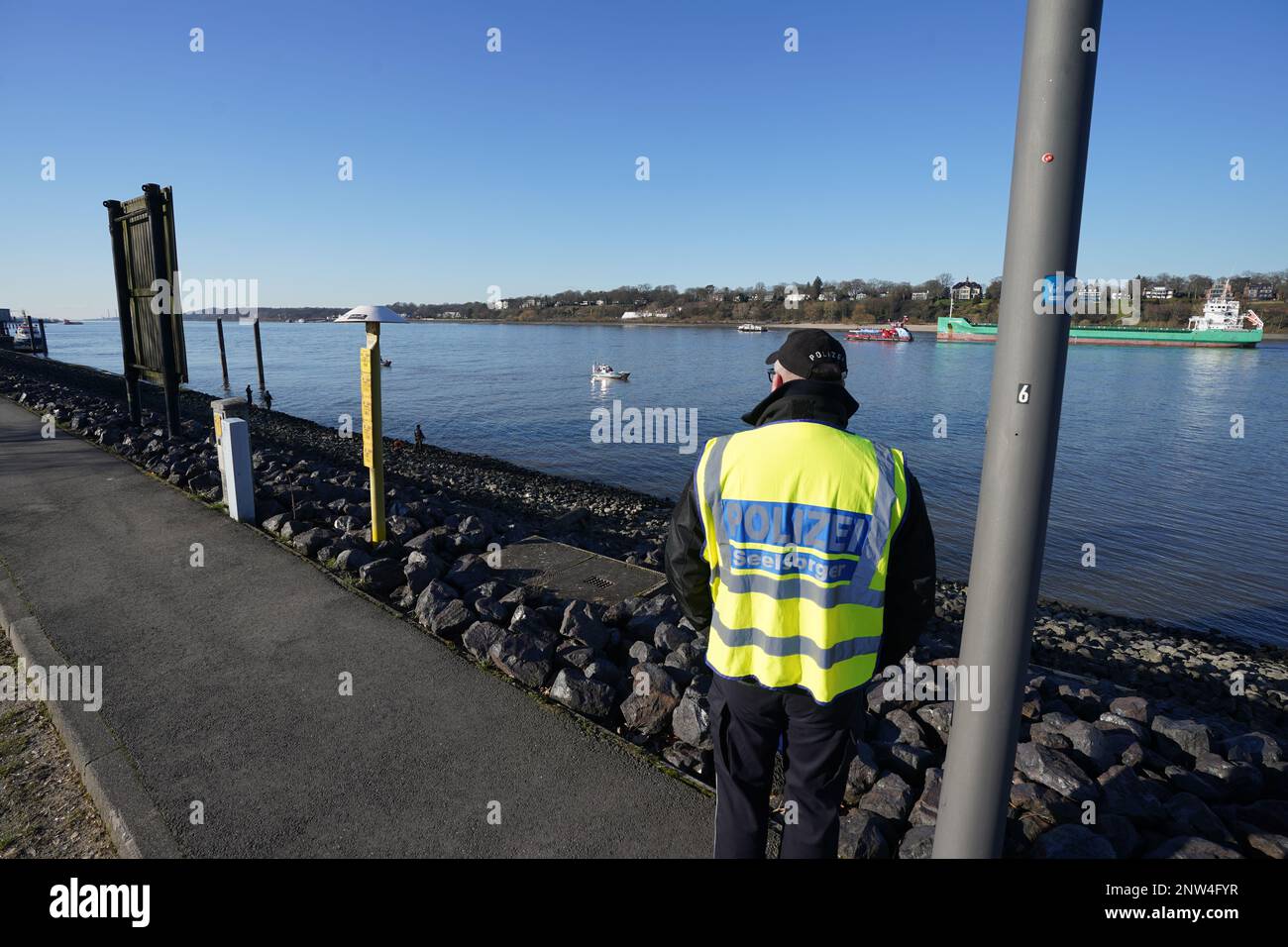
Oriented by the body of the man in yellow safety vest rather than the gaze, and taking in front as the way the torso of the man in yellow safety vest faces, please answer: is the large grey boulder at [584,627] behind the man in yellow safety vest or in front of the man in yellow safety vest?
in front

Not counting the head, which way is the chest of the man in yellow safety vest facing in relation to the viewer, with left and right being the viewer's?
facing away from the viewer

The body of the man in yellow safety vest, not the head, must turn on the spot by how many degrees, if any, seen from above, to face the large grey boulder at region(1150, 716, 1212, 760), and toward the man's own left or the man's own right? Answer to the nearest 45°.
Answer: approximately 45° to the man's own right

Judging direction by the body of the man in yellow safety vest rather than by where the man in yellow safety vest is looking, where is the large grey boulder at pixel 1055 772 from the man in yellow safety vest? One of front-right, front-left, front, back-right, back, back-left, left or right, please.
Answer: front-right

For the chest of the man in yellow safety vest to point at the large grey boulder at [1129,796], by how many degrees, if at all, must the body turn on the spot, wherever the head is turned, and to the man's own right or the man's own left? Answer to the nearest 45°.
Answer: approximately 45° to the man's own right

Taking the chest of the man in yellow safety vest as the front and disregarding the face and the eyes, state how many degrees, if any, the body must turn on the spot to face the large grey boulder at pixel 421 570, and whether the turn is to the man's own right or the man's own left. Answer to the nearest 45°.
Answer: approximately 45° to the man's own left

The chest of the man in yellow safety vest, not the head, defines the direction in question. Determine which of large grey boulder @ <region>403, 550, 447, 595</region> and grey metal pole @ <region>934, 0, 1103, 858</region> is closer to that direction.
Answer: the large grey boulder

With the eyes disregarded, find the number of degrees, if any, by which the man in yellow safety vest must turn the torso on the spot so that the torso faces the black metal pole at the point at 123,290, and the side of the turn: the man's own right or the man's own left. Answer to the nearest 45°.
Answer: approximately 45° to the man's own left

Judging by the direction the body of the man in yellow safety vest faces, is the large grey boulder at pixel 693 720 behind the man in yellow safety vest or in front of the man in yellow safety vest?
in front

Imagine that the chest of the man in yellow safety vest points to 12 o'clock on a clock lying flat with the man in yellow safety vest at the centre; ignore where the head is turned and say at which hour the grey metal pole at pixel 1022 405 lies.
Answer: The grey metal pole is roughly at 4 o'clock from the man in yellow safety vest.

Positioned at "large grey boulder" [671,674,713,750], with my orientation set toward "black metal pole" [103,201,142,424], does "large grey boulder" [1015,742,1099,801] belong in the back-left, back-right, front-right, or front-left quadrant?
back-right
